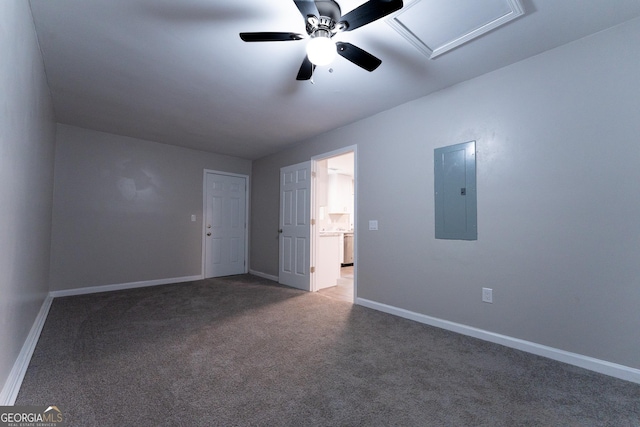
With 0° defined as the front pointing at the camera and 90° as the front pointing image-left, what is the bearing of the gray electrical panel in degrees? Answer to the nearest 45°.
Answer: approximately 45°

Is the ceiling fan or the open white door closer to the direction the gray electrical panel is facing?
the ceiling fan

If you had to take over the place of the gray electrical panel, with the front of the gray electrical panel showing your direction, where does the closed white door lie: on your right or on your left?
on your right

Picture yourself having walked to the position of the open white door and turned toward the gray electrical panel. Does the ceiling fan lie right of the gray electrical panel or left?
right

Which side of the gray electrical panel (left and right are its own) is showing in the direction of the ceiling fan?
front

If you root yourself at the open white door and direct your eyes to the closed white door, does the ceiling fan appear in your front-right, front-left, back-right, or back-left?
back-left

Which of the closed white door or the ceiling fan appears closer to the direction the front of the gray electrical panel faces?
the ceiling fan

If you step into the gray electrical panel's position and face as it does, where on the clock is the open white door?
The open white door is roughly at 2 o'clock from the gray electrical panel.
